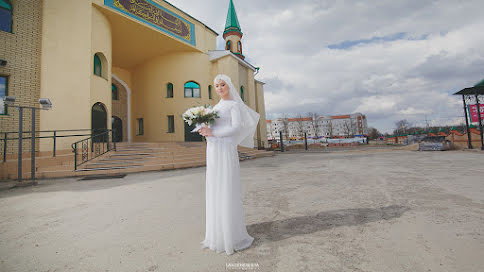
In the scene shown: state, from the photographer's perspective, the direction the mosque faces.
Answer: facing the viewer and to the right of the viewer

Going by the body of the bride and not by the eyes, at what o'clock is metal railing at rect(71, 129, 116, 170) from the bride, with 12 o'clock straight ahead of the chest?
The metal railing is roughly at 3 o'clock from the bride.

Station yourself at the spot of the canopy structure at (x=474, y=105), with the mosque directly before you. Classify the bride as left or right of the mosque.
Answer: left

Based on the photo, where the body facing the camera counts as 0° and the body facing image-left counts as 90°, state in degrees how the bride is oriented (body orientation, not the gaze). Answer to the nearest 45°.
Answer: approximately 45°

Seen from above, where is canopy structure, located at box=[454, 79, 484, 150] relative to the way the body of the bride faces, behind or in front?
behind

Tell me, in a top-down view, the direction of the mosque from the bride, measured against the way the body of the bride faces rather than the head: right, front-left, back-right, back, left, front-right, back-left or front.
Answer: right

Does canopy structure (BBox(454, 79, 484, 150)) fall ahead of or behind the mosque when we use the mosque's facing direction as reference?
ahead

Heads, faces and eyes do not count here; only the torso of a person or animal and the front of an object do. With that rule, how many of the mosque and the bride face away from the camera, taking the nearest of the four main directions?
0
